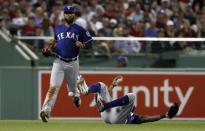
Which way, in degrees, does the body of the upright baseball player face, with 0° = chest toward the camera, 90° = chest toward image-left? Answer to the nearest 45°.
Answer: approximately 0°

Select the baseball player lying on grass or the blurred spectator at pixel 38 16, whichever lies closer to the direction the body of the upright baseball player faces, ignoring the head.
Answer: the baseball player lying on grass

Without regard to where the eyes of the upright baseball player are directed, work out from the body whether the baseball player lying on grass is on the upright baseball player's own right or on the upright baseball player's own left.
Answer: on the upright baseball player's own left

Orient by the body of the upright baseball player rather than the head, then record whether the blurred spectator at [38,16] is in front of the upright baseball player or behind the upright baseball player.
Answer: behind

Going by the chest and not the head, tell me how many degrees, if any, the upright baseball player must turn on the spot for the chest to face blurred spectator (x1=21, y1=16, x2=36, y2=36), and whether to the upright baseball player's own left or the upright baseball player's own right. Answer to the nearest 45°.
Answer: approximately 180°
